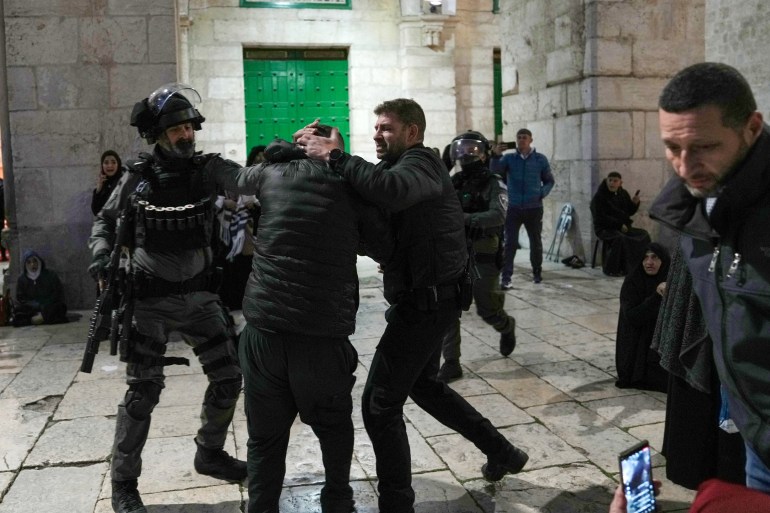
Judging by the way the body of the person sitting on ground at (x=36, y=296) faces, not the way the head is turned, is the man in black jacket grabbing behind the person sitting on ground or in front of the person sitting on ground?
in front

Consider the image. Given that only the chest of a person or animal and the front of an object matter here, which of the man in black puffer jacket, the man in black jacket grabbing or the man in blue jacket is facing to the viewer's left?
the man in black jacket grabbing

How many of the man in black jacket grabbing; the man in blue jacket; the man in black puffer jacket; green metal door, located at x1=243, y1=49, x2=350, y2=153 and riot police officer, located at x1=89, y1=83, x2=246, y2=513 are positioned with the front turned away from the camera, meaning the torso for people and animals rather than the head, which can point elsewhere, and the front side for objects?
1

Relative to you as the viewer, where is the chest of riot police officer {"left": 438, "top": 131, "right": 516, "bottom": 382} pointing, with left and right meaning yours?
facing the viewer and to the left of the viewer

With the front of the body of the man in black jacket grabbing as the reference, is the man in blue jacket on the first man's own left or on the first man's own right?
on the first man's own right

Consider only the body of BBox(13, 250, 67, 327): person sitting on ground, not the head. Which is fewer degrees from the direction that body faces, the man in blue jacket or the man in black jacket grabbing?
the man in black jacket grabbing

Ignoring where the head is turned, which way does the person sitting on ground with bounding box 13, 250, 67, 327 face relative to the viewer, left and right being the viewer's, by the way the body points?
facing the viewer

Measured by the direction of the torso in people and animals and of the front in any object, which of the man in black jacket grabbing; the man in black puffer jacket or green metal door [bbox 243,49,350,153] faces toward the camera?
the green metal door

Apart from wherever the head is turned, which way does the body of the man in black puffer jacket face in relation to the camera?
away from the camera

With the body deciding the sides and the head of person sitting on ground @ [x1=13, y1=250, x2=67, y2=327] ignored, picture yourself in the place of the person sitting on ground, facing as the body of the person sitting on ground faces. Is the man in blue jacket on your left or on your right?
on your left

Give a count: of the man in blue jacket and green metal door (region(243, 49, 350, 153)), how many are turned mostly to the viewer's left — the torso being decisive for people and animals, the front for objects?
0

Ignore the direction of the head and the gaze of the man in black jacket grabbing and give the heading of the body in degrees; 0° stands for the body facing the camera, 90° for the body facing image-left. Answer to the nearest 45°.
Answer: approximately 90°

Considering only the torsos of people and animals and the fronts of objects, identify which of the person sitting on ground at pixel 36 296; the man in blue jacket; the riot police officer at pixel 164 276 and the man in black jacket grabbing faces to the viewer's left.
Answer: the man in black jacket grabbing
